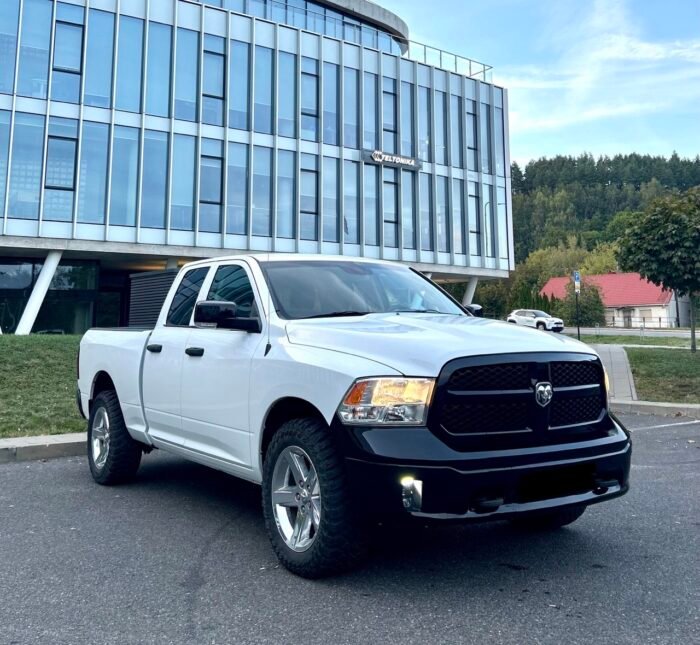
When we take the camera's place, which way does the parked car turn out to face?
facing the viewer and to the right of the viewer

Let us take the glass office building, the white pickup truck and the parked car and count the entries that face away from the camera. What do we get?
0

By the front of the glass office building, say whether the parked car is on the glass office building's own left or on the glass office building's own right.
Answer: on the glass office building's own left

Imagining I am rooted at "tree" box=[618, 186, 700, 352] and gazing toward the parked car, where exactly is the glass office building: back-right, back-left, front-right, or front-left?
front-left

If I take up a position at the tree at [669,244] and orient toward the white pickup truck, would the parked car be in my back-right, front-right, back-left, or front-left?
back-right

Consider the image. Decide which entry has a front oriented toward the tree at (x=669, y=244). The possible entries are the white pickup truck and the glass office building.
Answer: the glass office building

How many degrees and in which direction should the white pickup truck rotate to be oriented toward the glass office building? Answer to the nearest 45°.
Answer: approximately 135° to its left

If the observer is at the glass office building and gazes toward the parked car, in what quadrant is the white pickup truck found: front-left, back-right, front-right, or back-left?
back-right

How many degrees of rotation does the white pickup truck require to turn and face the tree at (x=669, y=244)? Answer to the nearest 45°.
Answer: approximately 90° to its left

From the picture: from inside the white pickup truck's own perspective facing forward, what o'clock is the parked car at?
The parked car is roughly at 8 o'clock from the white pickup truck.

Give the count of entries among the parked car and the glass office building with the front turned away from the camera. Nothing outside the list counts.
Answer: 0

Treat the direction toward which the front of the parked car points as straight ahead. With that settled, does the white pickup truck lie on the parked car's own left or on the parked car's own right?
on the parked car's own right

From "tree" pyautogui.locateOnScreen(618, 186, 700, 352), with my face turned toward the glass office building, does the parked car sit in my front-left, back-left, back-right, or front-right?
front-right

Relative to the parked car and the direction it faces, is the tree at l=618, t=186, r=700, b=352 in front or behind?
in front

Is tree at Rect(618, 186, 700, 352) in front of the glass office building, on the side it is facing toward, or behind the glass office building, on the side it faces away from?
in front

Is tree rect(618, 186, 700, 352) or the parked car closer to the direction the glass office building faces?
the tree
